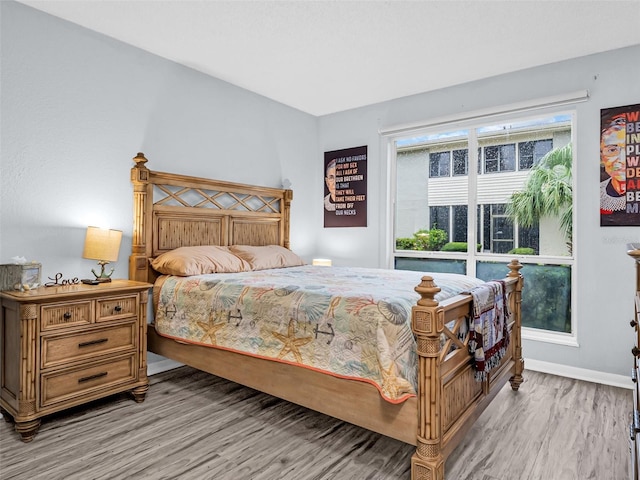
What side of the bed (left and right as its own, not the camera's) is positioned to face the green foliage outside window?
left

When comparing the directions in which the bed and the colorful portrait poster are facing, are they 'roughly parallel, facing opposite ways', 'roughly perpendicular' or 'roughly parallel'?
roughly perpendicular

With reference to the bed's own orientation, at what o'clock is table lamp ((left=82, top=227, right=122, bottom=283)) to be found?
The table lamp is roughly at 5 o'clock from the bed.

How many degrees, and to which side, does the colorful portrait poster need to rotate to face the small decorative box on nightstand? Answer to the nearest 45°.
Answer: approximately 45° to its right

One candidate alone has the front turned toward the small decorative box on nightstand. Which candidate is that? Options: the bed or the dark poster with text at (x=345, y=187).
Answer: the dark poster with text

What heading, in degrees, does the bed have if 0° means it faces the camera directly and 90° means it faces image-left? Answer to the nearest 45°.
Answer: approximately 315°

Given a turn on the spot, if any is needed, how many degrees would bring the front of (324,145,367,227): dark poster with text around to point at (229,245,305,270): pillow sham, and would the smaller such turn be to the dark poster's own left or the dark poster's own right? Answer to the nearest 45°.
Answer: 0° — it already faces it

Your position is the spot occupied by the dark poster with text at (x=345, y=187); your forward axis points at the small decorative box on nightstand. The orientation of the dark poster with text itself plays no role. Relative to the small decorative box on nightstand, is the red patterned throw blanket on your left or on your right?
left

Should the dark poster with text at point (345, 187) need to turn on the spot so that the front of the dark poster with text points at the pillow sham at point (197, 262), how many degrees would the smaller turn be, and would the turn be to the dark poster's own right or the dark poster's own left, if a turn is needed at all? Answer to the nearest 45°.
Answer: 0° — it already faces it

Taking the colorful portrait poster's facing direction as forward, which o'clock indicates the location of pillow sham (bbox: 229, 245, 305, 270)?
The pillow sham is roughly at 2 o'clock from the colorful portrait poster.

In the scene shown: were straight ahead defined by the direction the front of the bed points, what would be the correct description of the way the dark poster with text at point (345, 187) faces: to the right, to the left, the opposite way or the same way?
to the right

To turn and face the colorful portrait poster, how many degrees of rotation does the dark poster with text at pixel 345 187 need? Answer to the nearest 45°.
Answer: approximately 90° to its left

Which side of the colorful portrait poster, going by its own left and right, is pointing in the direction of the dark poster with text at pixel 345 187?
right

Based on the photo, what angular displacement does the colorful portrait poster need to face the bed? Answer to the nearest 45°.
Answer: approximately 45° to its right

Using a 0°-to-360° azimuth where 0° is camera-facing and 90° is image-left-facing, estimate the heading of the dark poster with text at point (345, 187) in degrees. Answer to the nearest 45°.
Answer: approximately 45°

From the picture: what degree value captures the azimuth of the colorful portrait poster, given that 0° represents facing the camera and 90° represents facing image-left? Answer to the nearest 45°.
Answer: approximately 0°
